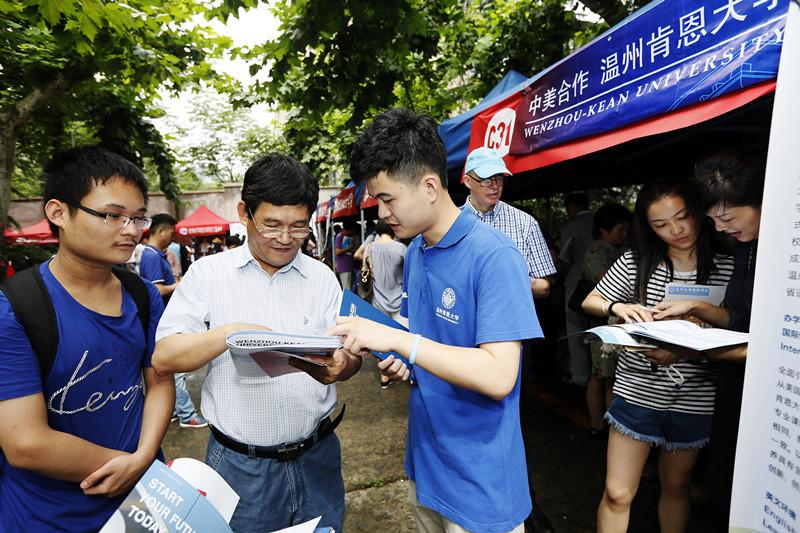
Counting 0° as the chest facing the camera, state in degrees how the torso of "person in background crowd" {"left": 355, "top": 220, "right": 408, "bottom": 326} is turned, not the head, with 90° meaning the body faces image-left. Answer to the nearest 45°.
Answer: approximately 180°

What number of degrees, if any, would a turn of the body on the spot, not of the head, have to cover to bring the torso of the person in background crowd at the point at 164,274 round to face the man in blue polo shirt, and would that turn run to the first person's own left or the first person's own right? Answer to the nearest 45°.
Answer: approximately 90° to the first person's own right

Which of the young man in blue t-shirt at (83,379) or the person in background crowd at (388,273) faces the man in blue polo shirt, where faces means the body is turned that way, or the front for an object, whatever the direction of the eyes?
the young man in blue t-shirt

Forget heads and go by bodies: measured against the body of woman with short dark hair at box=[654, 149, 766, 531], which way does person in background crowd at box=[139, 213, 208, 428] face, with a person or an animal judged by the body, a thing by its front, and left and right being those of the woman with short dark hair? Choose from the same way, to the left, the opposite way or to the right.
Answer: the opposite way

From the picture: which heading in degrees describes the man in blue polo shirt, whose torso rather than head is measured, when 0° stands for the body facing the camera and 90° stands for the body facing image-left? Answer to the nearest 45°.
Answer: approximately 45°

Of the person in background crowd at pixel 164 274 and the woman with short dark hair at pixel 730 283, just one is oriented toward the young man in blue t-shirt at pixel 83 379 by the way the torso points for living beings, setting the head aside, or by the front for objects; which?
the woman with short dark hair

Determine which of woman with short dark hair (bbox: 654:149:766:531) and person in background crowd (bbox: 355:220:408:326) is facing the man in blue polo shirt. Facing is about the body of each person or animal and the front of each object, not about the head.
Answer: the woman with short dark hair
